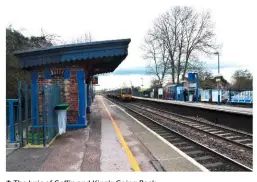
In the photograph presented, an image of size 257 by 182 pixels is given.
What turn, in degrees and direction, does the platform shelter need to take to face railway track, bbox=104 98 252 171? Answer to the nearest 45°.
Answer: approximately 45° to its right

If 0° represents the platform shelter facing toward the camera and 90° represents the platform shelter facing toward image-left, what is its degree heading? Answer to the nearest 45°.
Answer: approximately 270°

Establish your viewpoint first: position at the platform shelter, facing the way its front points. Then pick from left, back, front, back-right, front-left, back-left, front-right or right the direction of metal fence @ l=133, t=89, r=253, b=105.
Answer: front-left
